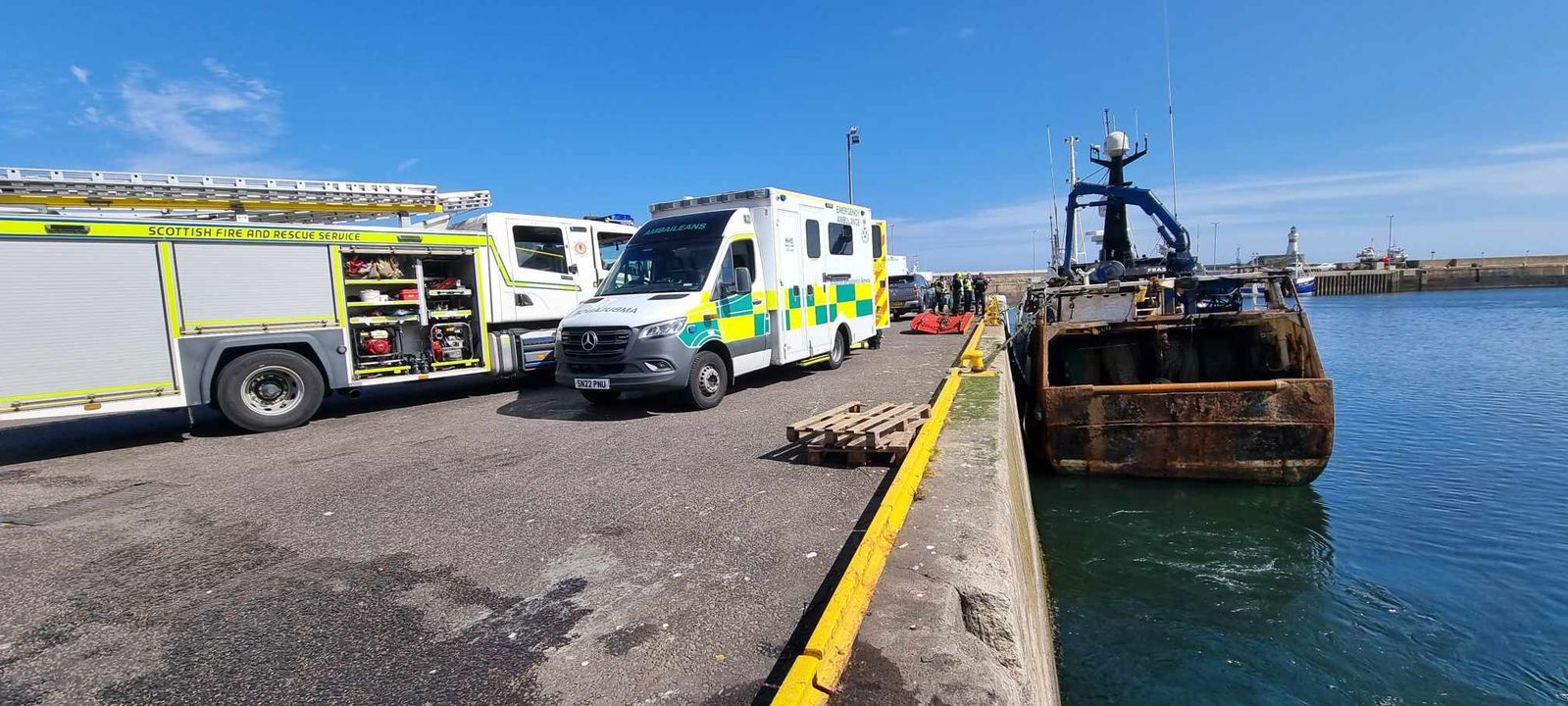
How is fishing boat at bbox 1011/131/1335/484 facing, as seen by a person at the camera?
facing away from the viewer

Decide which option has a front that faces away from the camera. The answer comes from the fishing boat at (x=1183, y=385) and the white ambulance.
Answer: the fishing boat

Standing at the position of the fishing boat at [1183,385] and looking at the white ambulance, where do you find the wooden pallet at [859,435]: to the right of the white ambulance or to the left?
left

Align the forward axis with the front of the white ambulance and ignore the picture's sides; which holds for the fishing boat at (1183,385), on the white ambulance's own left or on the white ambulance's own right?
on the white ambulance's own left

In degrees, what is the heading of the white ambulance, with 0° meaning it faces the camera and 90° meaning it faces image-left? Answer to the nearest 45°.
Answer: approximately 45°

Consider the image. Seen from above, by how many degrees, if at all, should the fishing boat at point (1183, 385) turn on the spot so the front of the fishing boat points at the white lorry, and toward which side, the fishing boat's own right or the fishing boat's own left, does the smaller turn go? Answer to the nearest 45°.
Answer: approximately 135° to the fishing boat's own left

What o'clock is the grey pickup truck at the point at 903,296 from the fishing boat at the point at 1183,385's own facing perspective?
The grey pickup truck is roughly at 11 o'clock from the fishing boat.

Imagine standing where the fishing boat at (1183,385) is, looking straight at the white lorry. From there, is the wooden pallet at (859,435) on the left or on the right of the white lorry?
left

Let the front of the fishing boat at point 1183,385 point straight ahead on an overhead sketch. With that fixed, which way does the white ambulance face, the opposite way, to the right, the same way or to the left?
the opposite way

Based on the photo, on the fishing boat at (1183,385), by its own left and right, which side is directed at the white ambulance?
left

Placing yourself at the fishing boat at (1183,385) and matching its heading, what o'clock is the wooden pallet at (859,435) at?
The wooden pallet is roughly at 7 o'clock from the fishing boat.

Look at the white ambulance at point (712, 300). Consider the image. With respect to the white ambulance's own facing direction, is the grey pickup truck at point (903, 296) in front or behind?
behind

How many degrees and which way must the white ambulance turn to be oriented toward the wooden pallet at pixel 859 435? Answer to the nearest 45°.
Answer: approximately 45° to its left

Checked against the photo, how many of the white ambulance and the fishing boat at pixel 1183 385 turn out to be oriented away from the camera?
1
